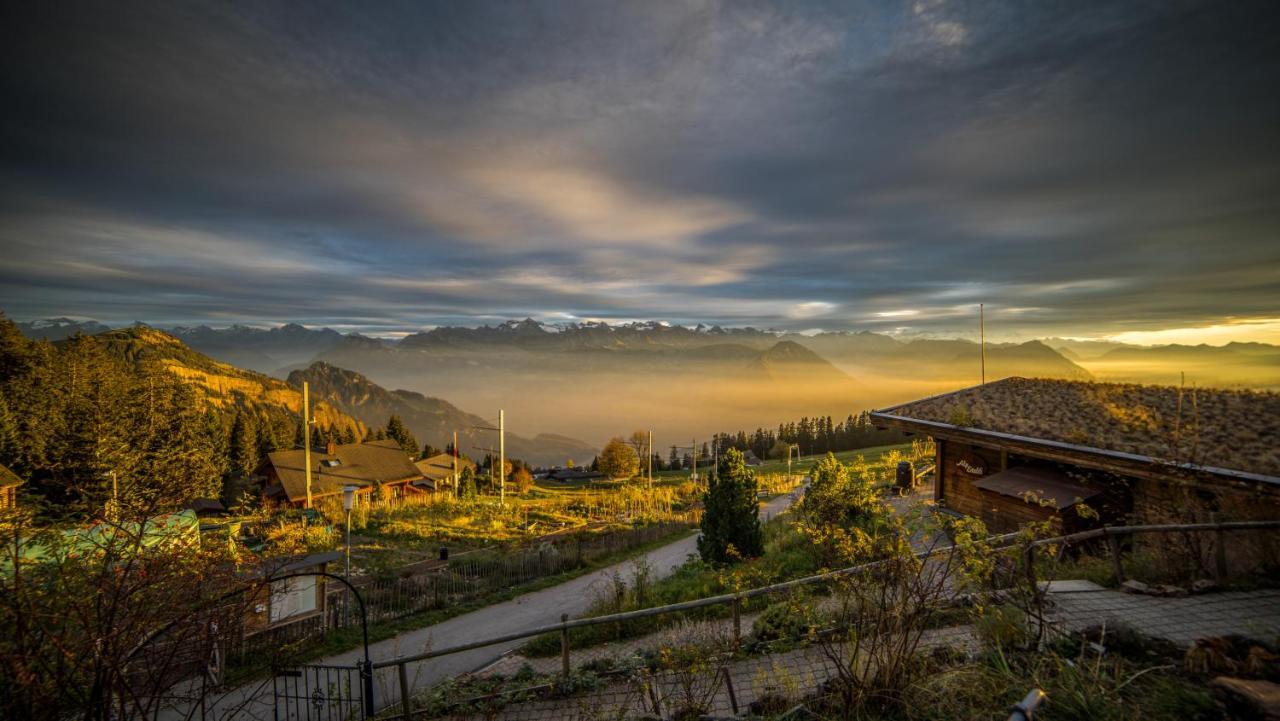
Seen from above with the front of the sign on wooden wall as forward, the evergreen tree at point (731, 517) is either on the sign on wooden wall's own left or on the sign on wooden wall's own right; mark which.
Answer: on the sign on wooden wall's own right

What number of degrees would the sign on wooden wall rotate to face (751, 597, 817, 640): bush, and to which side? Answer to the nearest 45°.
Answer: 0° — it already faces it

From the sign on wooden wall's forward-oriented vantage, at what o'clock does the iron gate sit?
The iron gate is roughly at 1 o'clock from the sign on wooden wall.

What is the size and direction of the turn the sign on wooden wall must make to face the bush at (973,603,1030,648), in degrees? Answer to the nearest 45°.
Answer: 0° — it already faces it

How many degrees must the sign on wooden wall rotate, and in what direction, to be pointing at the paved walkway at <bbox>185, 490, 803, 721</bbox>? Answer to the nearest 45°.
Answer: approximately 45° to its right

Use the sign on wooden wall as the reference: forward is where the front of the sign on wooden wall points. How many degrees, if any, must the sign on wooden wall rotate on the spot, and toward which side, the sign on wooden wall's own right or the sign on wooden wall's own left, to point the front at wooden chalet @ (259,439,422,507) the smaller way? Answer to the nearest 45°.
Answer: approximately 90° to the sign on wooden wall's own right

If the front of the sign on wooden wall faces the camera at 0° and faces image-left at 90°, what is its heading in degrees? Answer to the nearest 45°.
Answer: approximately 0°
